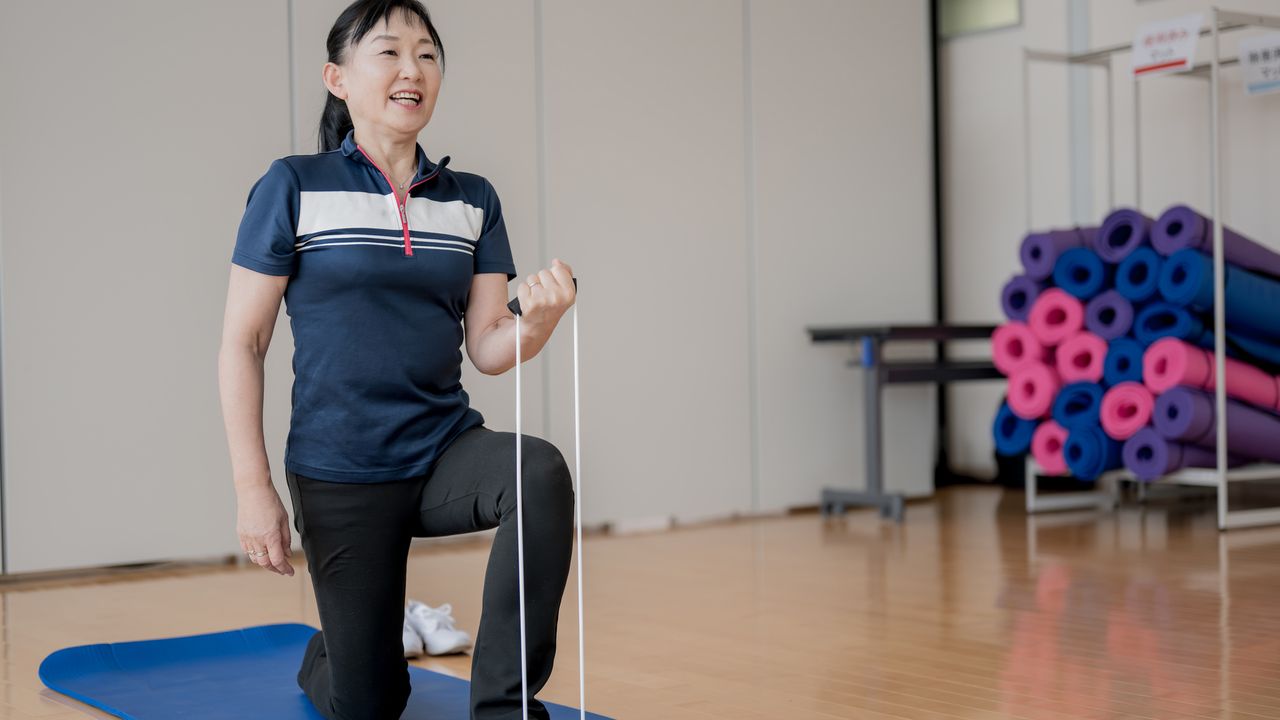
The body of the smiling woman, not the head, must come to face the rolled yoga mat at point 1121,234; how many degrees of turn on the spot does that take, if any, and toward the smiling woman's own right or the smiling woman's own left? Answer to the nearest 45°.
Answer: approximately 90° to the smiling woman's own left

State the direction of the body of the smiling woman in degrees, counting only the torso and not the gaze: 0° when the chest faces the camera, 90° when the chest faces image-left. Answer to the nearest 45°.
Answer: approximately 315°

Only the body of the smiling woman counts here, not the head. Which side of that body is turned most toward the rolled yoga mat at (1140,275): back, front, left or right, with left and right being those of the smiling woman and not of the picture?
left

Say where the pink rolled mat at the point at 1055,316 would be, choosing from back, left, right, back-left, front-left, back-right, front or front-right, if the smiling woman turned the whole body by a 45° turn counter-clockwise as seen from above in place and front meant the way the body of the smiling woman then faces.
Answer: front-left

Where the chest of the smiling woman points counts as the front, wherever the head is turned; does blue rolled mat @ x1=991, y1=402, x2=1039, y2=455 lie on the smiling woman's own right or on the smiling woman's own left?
on the smiling woman's own left

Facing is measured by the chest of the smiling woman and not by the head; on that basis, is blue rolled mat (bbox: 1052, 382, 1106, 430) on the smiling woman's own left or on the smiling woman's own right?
on the smiling woman's own left

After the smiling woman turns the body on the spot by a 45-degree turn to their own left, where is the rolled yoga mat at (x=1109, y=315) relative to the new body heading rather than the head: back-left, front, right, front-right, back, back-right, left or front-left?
front-left

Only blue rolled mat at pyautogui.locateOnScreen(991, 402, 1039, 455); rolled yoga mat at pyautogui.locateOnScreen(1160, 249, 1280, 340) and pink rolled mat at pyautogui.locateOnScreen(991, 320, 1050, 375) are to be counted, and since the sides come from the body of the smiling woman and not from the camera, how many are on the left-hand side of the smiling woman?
3

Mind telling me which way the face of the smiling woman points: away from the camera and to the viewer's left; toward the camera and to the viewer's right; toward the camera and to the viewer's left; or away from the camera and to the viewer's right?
toward the camera and to the viewer's right

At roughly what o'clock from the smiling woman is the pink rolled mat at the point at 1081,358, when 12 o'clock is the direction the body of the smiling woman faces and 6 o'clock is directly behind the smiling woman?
The pink rolled mat is roughly at 9 o'clock from the smiling woman.
